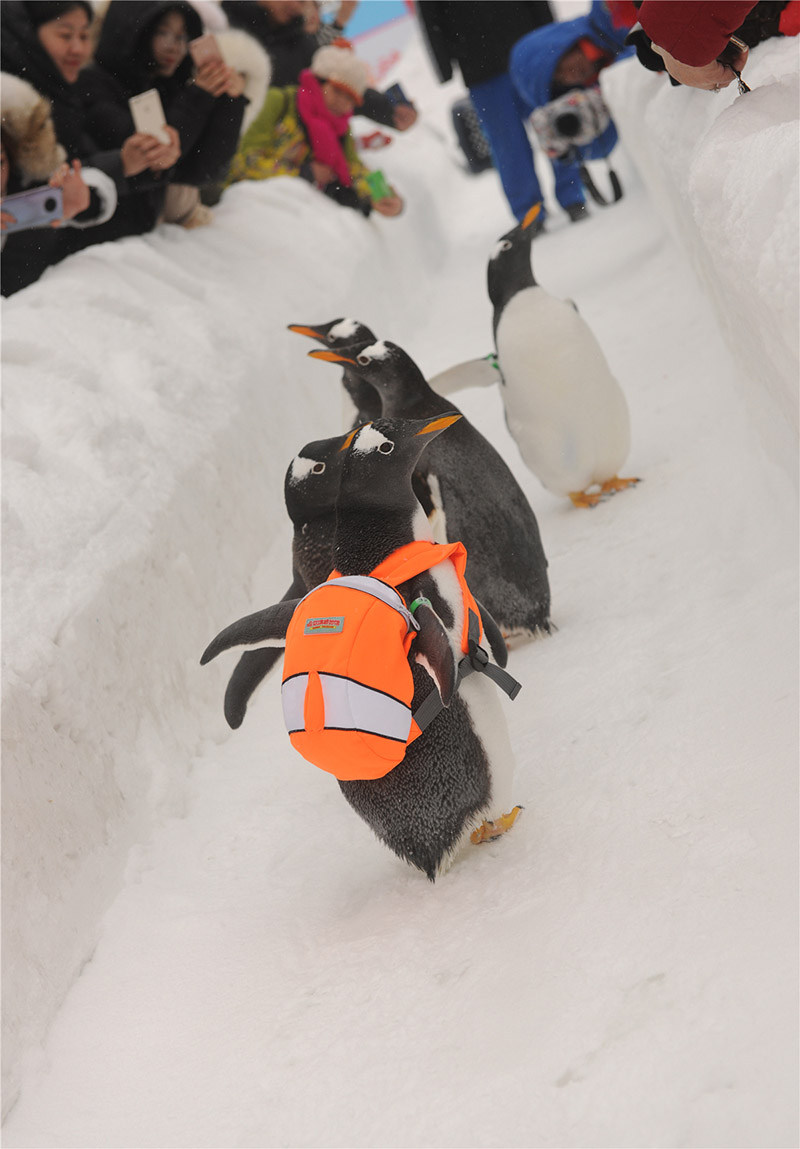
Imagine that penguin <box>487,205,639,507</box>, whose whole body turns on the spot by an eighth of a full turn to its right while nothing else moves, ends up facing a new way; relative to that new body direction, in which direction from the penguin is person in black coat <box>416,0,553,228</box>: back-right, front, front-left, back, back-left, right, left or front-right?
back

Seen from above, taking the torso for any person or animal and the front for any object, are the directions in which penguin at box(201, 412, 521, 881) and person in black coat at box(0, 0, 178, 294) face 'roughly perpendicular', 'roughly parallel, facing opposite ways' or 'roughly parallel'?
roughly perpendicular

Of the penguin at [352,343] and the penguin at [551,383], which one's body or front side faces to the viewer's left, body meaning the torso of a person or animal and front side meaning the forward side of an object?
the penguin at [352,343]

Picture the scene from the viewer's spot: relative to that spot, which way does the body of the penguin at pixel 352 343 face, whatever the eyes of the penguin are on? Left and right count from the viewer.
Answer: facing to the left of the viewer

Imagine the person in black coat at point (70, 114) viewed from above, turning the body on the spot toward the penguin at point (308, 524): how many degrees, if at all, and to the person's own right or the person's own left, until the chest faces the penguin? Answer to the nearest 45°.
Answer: approximately 45° to the person's own right

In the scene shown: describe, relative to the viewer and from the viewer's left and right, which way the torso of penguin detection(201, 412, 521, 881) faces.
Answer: facing away from the viewer and to the right of the viewer

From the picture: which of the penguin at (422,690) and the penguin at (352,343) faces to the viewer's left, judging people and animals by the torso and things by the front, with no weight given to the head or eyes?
the penguin at (352,343)

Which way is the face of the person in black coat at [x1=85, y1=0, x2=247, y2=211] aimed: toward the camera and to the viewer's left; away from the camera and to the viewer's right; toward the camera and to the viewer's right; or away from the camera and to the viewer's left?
toward the camera and to the viewer's right

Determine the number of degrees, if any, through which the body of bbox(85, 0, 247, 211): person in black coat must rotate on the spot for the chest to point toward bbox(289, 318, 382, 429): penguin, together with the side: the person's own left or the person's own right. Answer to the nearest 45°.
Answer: approximately 45° to the person's own right
